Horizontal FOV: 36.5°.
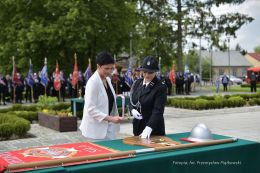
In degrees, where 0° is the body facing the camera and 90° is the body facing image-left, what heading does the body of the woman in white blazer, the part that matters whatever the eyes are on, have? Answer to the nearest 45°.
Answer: approximately 315°

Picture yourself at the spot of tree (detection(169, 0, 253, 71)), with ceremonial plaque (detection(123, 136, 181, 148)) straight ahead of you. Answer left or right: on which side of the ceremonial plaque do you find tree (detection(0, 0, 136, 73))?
right

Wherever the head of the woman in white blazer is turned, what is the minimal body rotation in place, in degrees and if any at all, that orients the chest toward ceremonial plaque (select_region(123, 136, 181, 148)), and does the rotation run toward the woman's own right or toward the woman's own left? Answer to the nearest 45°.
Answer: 0° — they already face it

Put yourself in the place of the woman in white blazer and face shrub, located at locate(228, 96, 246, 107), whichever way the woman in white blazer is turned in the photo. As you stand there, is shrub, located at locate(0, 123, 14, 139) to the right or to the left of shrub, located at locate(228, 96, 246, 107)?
left

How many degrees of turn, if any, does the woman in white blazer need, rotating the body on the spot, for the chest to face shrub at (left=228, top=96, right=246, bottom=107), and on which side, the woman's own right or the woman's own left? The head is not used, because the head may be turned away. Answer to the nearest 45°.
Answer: approximately 90° to the woman's own left

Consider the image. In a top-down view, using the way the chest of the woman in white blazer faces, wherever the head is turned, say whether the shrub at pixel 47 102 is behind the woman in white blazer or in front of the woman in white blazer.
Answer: behind

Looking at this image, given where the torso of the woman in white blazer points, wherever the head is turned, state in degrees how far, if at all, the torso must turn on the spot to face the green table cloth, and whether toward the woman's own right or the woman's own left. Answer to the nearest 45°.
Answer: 0° — they already face it

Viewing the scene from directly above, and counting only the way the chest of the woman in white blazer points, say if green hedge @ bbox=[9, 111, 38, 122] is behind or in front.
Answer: behind

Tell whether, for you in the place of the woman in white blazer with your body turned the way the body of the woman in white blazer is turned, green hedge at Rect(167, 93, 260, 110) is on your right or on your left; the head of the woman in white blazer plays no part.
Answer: on your left

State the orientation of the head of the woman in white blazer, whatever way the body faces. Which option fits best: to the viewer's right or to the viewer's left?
to the viewer's right
